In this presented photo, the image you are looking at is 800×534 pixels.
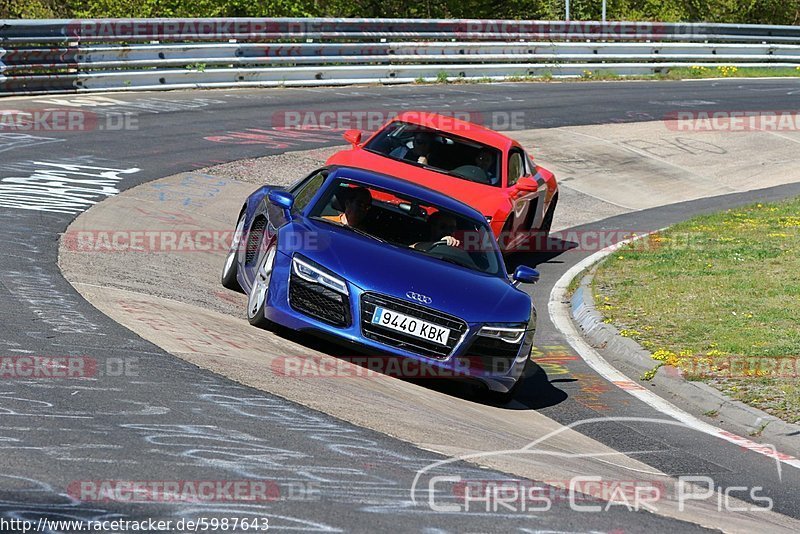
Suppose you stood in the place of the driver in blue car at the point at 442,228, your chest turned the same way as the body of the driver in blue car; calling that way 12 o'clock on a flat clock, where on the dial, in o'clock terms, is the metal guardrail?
The metal guardrail is roughly at 6 o'clock from the driver in blue car.

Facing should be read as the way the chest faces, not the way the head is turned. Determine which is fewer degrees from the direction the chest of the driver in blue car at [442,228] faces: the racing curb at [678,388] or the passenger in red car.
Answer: the racing curb

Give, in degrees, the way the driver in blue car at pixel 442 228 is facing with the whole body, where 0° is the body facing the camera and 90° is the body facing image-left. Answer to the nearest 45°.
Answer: approximately 0°

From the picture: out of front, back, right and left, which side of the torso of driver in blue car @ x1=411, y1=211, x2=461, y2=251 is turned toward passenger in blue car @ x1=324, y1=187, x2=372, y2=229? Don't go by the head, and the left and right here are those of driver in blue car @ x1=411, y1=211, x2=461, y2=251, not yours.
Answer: right

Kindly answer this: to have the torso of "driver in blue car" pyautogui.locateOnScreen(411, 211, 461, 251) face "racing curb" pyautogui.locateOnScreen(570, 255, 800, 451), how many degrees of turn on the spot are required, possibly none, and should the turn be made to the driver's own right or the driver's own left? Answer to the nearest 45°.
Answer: approximately 90° to the driver's own left

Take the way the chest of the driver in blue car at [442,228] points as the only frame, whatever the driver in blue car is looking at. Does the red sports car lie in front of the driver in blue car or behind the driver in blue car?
behind

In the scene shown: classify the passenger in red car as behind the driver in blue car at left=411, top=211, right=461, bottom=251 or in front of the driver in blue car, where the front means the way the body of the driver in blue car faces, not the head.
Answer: behind
